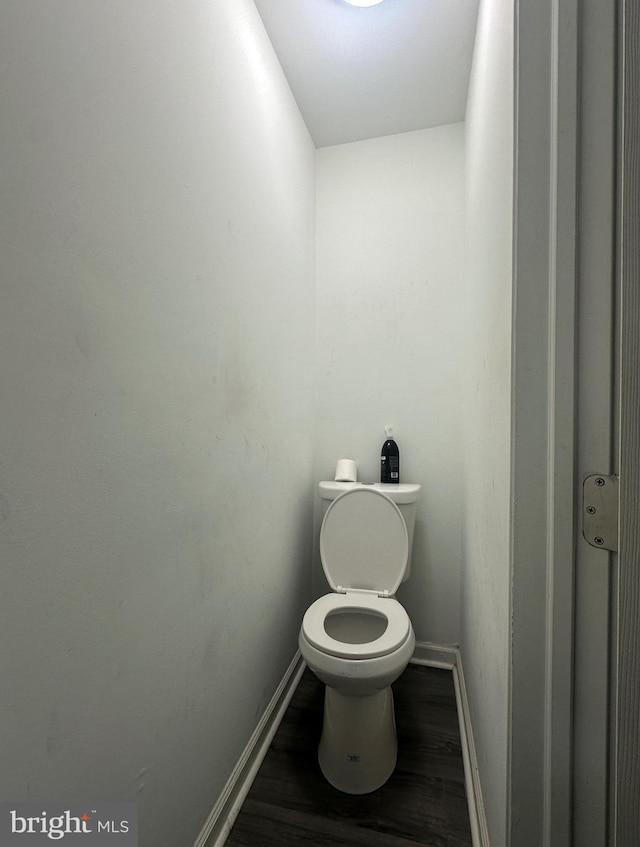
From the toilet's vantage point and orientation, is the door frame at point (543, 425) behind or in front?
in front

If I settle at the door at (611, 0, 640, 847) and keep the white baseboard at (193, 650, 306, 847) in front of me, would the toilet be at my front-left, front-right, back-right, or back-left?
front-right

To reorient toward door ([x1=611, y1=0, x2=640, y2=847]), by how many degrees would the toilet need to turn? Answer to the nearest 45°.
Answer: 0° — it already faces it

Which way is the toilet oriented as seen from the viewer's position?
toward the camera
